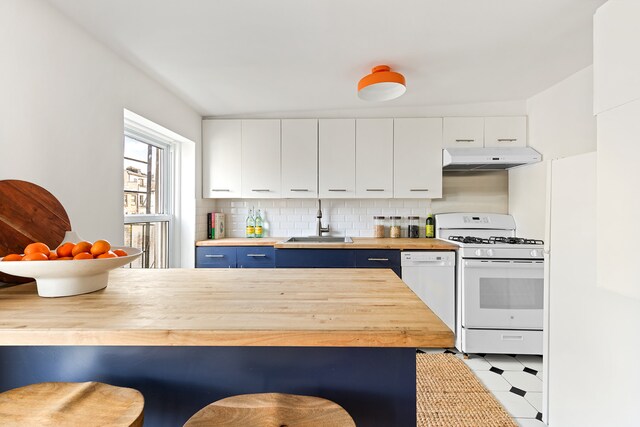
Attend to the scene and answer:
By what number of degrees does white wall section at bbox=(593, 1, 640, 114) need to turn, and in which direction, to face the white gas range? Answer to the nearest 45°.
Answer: approximately 90° to its right

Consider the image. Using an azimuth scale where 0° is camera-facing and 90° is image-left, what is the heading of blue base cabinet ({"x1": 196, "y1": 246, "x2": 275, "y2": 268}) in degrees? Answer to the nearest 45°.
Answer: approximately 0°

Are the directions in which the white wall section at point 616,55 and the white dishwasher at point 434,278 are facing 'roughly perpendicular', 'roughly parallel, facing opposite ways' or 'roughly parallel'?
roughly perpendicular

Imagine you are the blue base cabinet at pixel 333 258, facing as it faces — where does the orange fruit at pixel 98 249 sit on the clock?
The orange fruit is roughly at 1 o'clock from the blue base cabinet.

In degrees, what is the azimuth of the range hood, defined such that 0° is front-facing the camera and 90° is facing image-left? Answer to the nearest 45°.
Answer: approximately 0°

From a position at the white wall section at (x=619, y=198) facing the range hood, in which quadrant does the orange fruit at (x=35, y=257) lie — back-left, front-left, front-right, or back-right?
back-left

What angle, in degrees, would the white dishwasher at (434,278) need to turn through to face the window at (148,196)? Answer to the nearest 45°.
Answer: approximately 90° to its right

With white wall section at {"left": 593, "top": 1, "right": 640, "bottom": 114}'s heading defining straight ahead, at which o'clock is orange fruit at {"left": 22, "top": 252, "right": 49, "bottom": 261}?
The orange fruit is roughly at 12 o'clock from the white wall section.
